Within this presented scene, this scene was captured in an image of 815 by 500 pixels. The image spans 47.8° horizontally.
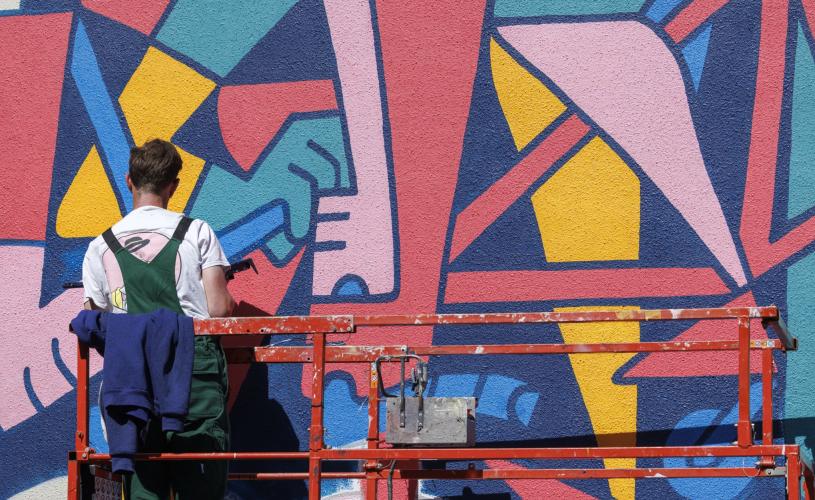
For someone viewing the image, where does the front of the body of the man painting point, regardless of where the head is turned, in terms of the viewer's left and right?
facing away from the viewer
